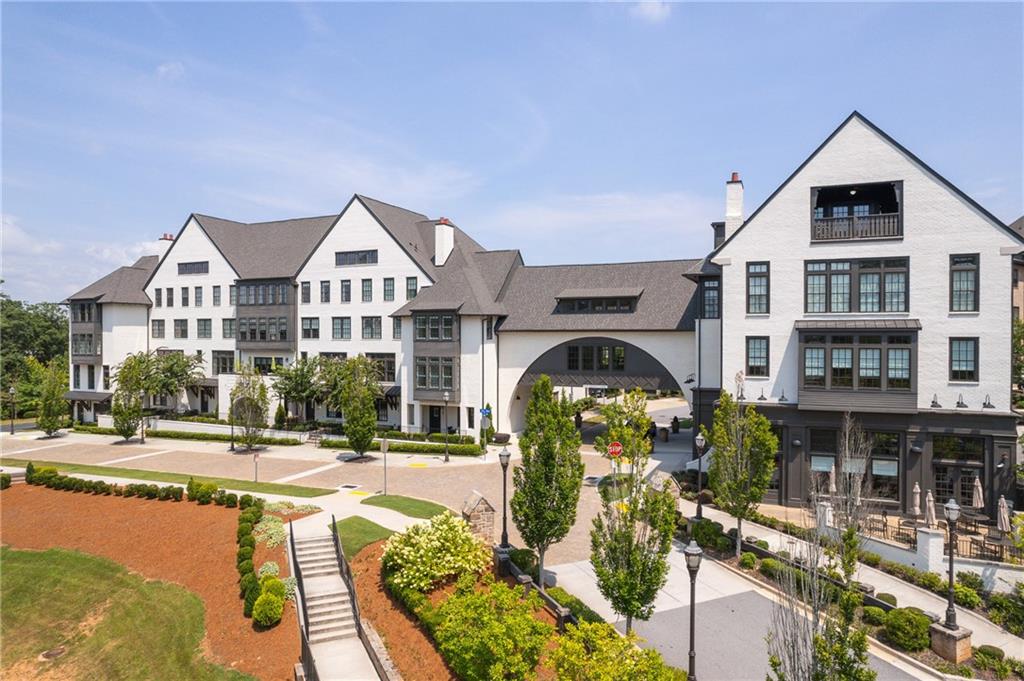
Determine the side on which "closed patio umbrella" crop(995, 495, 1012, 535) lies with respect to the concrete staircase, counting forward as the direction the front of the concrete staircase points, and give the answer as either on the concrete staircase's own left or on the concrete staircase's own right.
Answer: on the concrete staircase's own left

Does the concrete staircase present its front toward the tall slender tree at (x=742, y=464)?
no

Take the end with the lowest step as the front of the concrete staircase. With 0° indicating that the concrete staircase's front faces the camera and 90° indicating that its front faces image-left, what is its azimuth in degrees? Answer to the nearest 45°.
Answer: approximately 0°

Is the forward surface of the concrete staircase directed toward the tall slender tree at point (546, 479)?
no

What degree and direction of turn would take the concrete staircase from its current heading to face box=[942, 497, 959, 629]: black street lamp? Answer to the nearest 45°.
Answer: approximately 45° to its left

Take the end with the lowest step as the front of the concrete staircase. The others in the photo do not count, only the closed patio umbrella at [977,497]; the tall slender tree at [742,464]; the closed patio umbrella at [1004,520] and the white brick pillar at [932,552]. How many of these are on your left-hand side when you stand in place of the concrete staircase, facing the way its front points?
4

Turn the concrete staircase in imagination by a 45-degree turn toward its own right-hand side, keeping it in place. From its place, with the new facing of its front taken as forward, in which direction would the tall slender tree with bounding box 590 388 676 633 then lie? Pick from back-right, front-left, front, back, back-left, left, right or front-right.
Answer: left

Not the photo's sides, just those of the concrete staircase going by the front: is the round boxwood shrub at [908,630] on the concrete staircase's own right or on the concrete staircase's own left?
on the concrete staircase's own left

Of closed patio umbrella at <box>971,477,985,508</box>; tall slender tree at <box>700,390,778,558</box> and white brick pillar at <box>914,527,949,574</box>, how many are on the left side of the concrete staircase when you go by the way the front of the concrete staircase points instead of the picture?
3

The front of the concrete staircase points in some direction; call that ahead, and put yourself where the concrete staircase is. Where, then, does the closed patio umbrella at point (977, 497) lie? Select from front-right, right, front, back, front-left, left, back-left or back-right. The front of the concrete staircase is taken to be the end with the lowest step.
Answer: left

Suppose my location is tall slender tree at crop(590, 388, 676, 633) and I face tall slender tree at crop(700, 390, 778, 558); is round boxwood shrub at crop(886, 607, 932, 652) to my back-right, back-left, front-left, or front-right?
front-right
